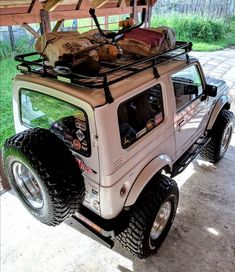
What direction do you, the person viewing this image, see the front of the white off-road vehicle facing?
facing away from the viewer and to the right of the viewer

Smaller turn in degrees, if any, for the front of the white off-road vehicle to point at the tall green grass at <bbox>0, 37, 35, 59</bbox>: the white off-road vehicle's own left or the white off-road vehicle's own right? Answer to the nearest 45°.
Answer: approximately 90° to the white off-road vehicle's own left

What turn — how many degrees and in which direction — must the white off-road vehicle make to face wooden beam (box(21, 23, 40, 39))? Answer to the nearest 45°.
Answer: approximately 90° to its left

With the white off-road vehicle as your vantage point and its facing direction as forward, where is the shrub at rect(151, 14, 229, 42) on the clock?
The shrub is roughly at 11 o'clock from the white off-road vehicle.

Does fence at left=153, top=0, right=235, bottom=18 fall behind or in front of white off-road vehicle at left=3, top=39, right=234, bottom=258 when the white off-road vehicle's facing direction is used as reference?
in front
